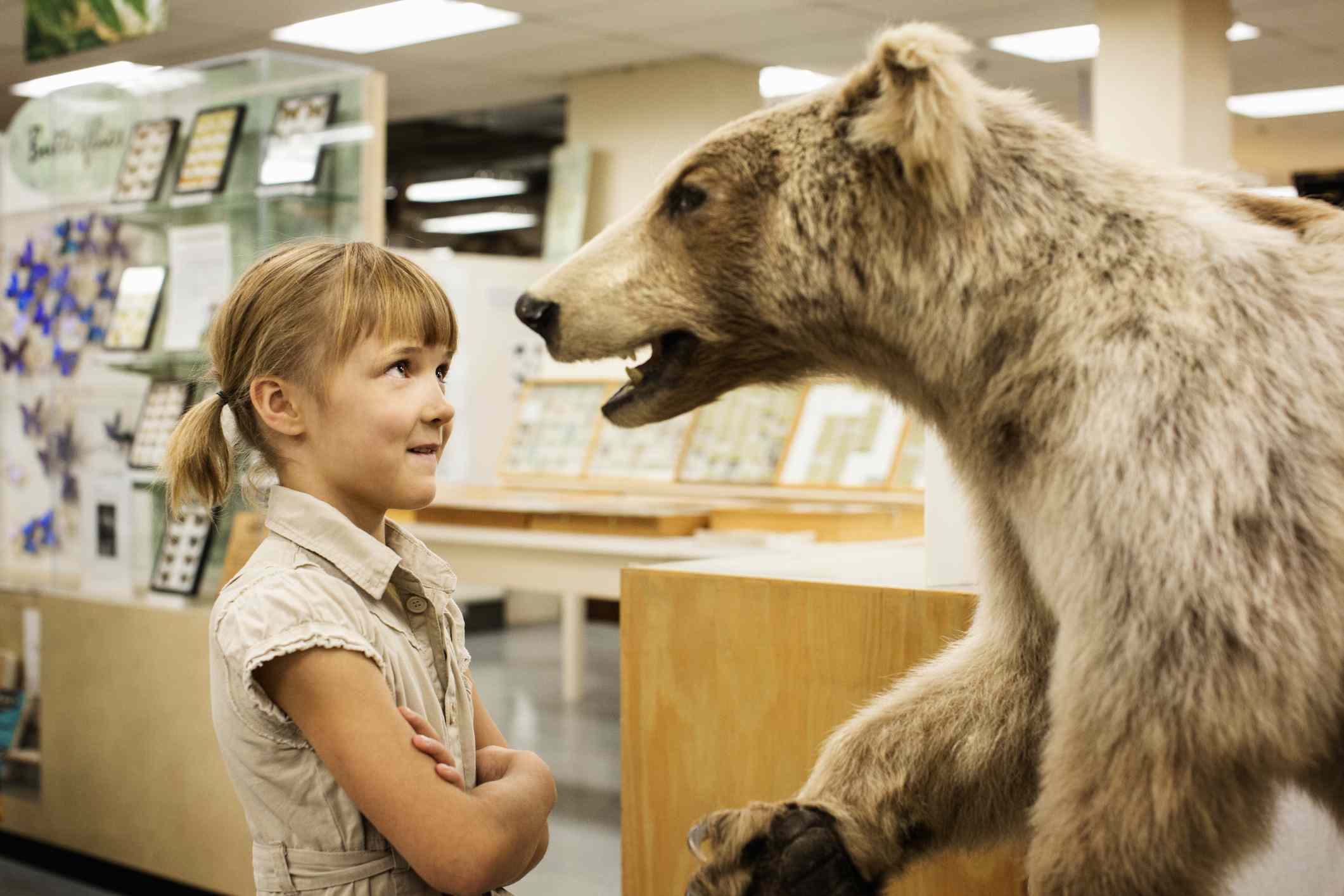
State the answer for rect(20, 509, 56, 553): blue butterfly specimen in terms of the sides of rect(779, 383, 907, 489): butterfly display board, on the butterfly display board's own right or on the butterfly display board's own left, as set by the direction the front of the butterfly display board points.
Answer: on the butterfly display board's own right

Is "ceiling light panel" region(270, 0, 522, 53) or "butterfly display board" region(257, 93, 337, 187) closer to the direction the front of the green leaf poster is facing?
the butterfly display board

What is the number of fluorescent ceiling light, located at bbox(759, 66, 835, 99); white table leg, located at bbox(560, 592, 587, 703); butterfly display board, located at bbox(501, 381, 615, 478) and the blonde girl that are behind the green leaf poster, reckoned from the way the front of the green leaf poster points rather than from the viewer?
3

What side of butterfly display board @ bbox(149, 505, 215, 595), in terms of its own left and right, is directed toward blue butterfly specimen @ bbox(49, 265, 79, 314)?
right

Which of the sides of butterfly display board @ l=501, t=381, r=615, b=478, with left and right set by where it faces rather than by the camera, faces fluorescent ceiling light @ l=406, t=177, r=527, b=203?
back

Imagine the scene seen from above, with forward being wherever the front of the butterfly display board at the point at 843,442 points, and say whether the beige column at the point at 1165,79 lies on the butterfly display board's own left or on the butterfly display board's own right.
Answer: on the butterfly display board's own left

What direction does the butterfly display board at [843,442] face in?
toward the camera

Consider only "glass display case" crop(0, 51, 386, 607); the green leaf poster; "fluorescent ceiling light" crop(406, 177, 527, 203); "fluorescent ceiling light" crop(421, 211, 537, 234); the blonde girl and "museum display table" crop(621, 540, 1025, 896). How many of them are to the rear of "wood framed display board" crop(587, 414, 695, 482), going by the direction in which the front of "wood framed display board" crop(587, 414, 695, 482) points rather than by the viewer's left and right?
2

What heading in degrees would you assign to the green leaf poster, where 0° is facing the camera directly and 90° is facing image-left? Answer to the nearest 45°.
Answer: approximately 45°

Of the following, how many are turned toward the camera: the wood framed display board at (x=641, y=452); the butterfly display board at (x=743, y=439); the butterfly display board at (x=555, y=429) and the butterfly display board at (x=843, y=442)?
4

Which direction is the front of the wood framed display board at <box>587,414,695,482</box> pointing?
toward the camera

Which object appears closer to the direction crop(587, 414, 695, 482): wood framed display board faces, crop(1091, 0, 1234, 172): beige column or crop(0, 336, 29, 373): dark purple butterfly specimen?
the dark purple butterfly specimen

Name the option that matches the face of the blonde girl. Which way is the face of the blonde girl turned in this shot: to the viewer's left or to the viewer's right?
to the viewer's right
